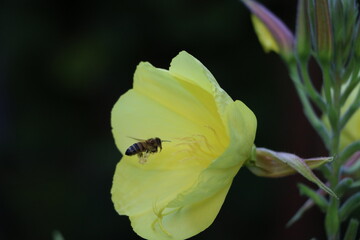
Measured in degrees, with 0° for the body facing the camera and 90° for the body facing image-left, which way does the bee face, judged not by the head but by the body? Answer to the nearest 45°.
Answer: approximately 270°

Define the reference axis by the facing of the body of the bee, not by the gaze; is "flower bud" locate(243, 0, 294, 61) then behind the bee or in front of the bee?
in front
